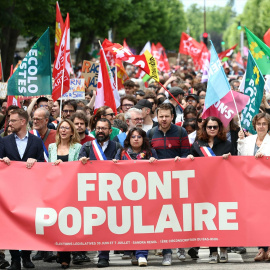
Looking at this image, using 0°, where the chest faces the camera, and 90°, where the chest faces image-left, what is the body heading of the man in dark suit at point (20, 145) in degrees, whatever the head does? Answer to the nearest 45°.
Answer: approximately 0°

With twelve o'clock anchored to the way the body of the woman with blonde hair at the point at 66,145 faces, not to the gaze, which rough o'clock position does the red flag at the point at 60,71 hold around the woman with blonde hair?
The red flag is roughly at 6 o'clock from the woman with blonde hair.

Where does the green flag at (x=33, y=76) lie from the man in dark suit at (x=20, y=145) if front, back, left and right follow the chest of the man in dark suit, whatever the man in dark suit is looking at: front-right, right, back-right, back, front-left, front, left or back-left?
back

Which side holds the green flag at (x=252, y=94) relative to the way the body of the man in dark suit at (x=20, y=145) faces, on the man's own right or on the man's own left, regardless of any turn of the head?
on the man's own left

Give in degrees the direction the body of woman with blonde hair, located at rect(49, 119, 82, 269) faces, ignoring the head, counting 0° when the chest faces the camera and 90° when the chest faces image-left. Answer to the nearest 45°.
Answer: approximately 0°

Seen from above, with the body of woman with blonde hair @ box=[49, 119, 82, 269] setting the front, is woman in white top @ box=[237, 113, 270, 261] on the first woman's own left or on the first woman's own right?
on the first woman's own left
